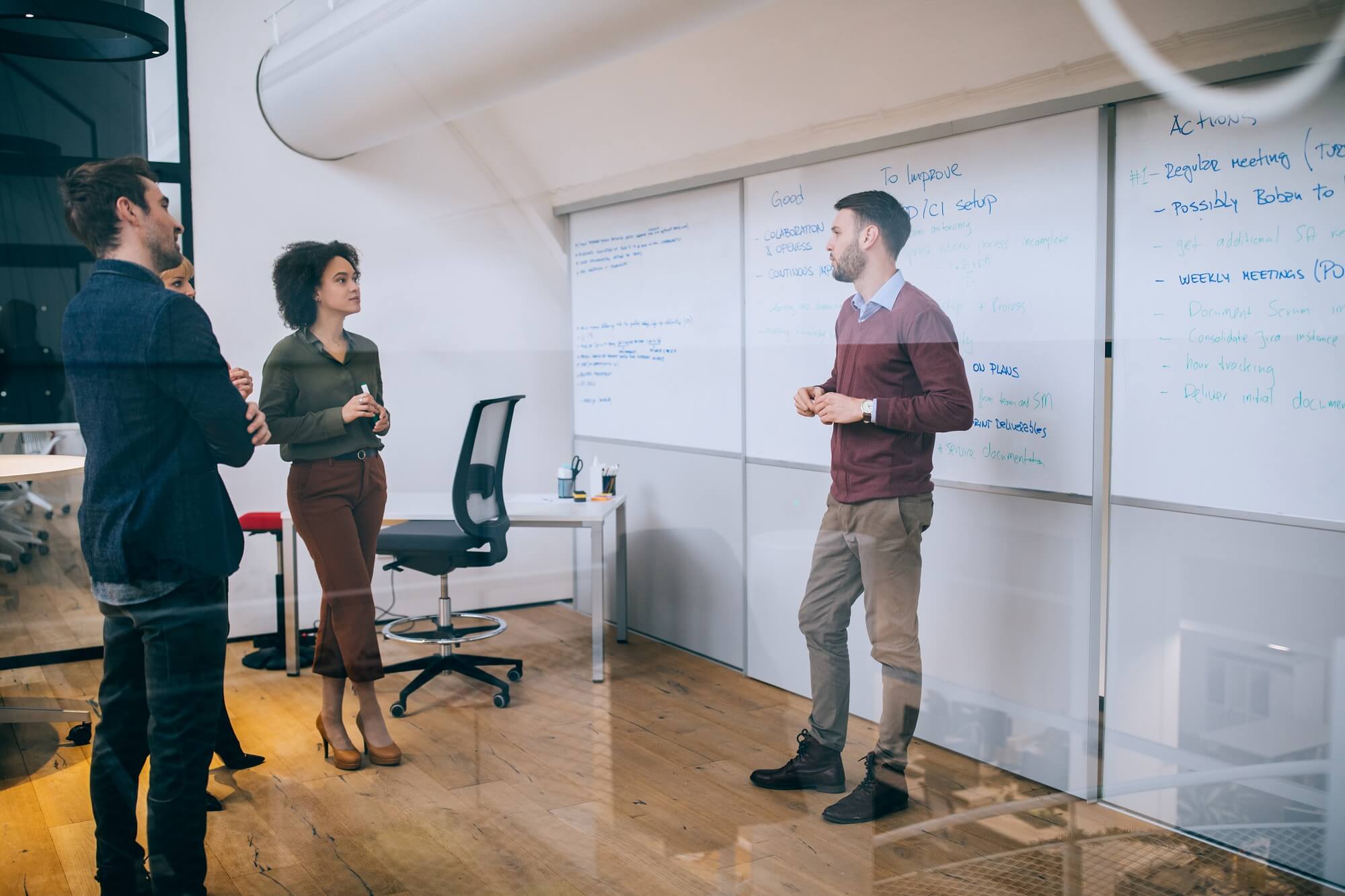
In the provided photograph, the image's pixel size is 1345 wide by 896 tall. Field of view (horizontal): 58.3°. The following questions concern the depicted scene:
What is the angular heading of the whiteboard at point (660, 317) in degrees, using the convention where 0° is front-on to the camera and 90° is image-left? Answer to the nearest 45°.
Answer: approximately 45°

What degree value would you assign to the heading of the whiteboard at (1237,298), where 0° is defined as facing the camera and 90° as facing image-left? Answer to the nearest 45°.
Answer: approximately 45°

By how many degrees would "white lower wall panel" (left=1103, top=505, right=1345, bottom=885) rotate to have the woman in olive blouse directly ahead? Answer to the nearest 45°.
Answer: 0° — it already faces them

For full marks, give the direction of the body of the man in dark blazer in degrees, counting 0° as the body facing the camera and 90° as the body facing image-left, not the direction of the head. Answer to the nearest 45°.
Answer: approximately 225°

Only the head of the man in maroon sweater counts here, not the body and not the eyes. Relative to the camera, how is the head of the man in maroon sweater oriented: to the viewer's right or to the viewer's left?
to the viewer's left

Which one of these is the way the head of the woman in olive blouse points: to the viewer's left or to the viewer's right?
to the viewer's right

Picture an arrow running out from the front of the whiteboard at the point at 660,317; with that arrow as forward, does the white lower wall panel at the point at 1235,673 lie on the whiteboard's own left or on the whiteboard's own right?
on the whiteboard's own left
